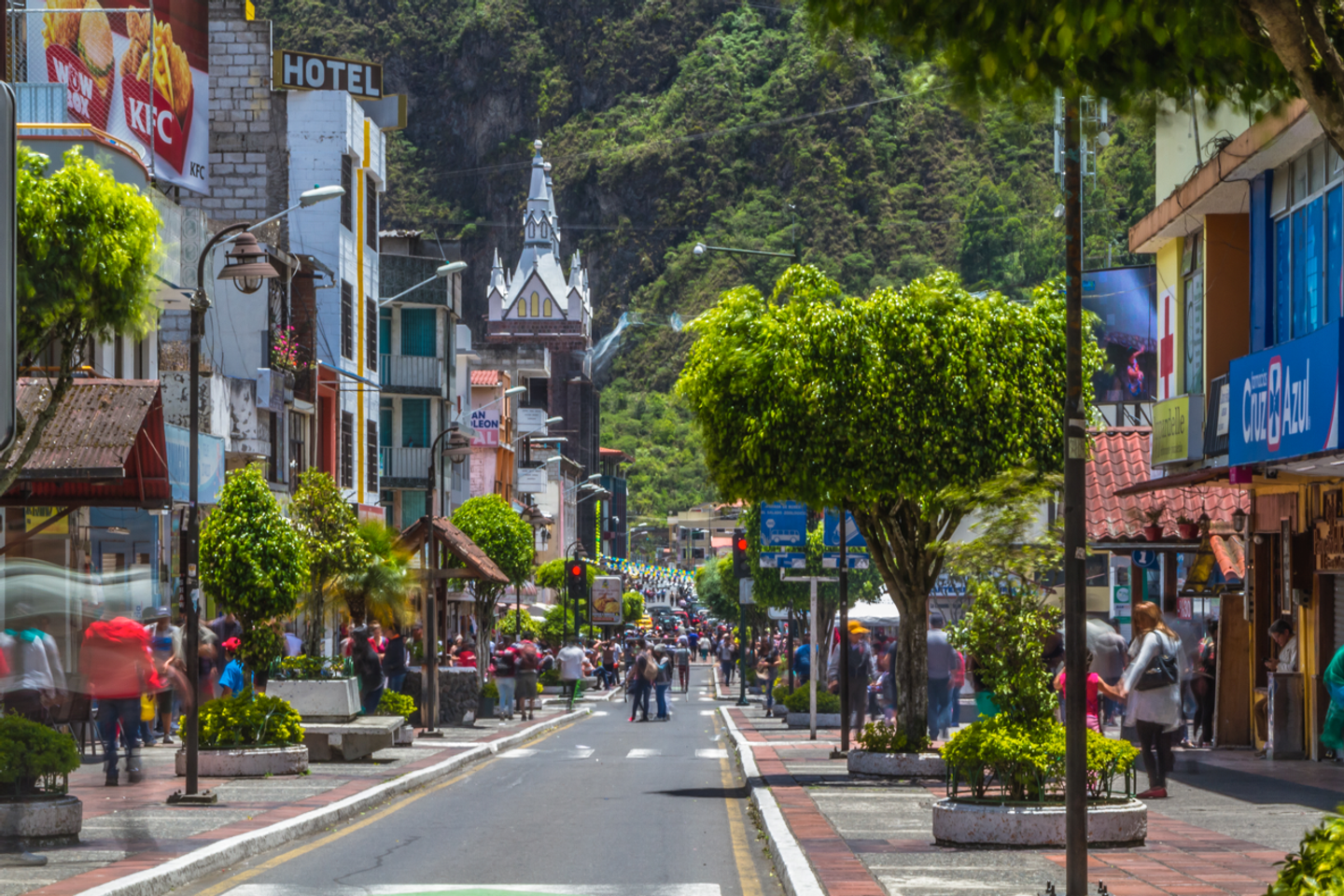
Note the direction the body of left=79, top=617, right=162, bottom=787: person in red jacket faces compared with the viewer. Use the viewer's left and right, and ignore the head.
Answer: facing away from the viewer

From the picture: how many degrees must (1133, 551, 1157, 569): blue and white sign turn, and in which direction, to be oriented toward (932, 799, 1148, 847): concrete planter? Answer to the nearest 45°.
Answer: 0° — it already faces it

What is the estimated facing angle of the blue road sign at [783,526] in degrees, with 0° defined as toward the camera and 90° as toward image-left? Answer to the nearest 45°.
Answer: approximately 0°

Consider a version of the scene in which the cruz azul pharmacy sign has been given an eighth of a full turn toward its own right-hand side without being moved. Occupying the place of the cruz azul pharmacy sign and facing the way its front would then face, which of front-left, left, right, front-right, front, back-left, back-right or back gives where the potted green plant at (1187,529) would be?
right

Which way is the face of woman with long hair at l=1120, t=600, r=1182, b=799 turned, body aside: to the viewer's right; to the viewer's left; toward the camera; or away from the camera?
to the viewer's left

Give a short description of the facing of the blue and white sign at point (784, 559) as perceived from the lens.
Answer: facing the viewer

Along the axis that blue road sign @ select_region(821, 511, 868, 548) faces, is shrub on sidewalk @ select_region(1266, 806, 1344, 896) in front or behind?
in front

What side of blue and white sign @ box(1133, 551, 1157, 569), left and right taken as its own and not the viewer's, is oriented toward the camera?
front

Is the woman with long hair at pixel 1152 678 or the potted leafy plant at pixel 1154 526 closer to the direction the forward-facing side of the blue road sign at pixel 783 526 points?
the woman with long hair
